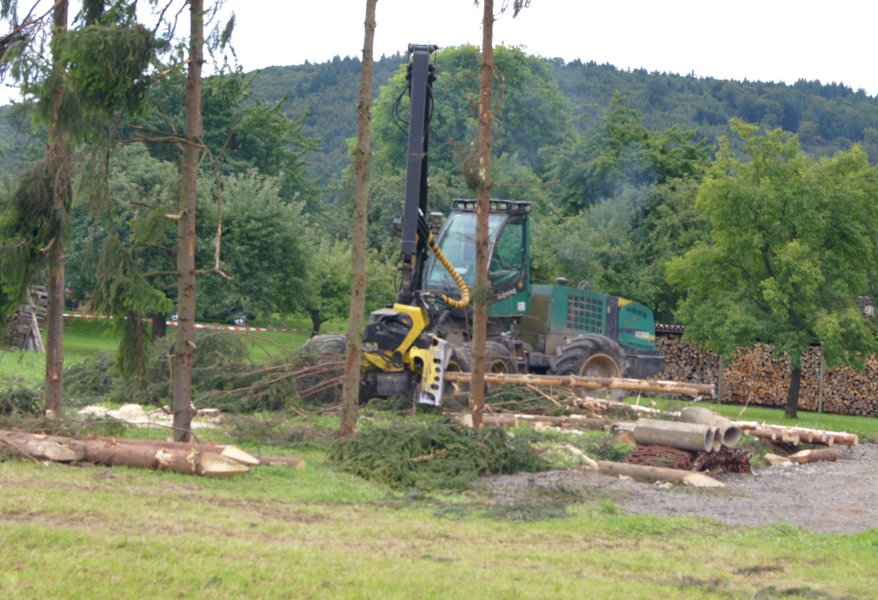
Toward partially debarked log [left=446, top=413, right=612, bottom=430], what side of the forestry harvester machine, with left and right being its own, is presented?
left

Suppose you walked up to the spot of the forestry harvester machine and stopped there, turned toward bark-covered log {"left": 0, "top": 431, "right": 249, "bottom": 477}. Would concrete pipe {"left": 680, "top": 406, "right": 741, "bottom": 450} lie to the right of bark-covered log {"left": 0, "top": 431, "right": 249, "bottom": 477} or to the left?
left

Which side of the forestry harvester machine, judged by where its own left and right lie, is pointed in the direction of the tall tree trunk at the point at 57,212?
front

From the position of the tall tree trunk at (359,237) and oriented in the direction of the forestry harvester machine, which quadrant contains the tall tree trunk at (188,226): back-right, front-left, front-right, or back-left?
back-left

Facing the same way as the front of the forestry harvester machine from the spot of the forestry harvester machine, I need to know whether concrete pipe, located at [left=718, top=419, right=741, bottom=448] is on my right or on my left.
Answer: on my left

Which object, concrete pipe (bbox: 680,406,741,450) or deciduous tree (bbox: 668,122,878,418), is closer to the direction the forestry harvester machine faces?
the concrete pipe

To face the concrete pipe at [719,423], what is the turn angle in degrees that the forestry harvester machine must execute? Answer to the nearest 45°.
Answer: approximately 90° to its left

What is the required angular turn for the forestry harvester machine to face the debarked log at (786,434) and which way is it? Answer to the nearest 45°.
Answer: approximately 90° to its left

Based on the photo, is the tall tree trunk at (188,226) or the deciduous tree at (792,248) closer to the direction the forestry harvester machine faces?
the tall tree trunk

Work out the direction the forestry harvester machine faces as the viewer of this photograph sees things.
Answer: facing the viewer and to the left of the viewer

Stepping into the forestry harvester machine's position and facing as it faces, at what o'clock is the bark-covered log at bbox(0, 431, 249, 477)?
The bark-covered log is roughly at 11 o'clock from the forestry harvester machine.

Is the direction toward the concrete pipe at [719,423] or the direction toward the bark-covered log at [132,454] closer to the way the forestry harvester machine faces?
the bark-covered log

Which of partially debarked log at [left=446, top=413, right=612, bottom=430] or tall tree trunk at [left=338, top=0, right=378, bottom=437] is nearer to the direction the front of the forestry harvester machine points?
the tall tree trunk
